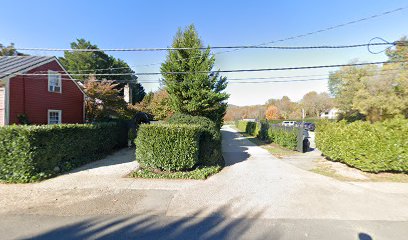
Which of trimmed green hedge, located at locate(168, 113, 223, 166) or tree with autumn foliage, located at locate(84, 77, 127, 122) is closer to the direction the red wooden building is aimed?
the trimmed green hedge

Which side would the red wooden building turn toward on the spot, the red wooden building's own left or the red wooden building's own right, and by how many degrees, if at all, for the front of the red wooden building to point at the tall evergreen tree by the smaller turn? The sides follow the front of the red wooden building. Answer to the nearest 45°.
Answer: approximately 90° to the red wooden building's own left

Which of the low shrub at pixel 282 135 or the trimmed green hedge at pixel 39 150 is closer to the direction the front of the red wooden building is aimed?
the trimmed green hedge

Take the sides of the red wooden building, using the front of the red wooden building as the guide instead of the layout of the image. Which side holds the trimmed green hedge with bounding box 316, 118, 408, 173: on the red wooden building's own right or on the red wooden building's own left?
on the red wooden building's own left

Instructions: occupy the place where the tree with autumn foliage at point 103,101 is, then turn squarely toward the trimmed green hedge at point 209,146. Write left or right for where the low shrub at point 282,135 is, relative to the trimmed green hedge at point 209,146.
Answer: left

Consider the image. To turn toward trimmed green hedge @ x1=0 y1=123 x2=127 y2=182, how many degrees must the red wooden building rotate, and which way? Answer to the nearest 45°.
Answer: approximately 45° to its left

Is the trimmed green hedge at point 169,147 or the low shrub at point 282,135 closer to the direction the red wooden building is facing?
the trimmed green hedge

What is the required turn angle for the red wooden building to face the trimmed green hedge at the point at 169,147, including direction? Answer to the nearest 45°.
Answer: approximately 45° to its left

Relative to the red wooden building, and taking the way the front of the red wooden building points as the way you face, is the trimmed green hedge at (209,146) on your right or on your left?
on your left
